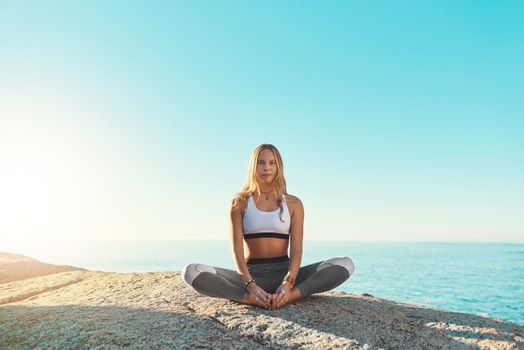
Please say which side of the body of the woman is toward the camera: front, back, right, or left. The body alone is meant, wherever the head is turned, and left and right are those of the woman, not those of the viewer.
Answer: front

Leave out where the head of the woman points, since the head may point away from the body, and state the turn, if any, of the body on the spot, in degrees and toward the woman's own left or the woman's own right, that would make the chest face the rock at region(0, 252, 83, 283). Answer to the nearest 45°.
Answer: approximately 135° to the woman's own right
